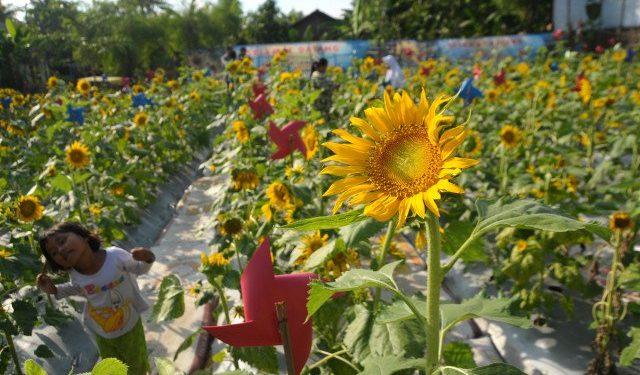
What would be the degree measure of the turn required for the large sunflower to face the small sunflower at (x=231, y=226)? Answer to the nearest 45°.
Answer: approximately 135° to its right

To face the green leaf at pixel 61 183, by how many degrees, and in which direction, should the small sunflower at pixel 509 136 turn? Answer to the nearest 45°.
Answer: approximately 45° to its right

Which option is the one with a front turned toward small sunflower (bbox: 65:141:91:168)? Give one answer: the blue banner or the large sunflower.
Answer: the blue banner

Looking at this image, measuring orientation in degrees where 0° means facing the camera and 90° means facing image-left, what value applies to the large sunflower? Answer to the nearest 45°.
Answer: approximately 0°

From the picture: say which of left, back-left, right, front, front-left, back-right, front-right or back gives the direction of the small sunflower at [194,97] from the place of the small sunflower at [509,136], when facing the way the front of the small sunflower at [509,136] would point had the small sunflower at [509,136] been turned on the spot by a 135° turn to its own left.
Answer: left

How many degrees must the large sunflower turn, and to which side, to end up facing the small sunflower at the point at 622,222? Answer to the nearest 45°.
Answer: approximately 135° to its left

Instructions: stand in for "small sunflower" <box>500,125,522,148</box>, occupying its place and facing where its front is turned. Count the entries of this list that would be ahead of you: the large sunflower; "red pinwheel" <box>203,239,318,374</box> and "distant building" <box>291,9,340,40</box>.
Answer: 2

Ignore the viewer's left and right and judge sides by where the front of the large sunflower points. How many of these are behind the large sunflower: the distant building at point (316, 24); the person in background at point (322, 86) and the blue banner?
3
